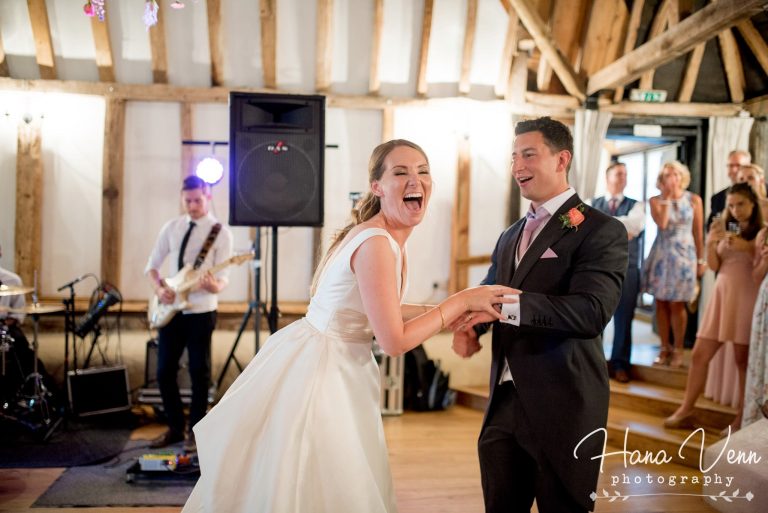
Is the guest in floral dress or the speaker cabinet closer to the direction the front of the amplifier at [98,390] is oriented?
the speaker cabinet

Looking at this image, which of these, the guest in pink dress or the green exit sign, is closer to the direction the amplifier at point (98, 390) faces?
the guest in pink dress

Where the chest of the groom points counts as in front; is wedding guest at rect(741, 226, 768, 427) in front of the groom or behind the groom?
behind

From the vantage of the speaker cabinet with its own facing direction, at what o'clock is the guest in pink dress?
The guest in pink dress is roughly at 9 o'clock from the speaker cabinet.

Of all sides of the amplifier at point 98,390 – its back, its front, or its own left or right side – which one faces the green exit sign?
left

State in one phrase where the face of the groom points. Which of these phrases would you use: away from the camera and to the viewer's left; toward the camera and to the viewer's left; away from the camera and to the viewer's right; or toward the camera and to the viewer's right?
toward the camera and to the viewer's left

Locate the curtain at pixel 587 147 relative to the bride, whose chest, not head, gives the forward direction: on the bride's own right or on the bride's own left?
on the bride's own left
